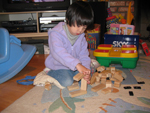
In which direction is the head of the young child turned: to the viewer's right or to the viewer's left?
to the viewer's right

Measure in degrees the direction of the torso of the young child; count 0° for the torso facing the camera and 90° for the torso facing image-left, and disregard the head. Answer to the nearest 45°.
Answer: approximately 315°

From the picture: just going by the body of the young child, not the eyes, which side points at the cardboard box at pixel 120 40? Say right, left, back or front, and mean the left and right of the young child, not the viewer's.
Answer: left

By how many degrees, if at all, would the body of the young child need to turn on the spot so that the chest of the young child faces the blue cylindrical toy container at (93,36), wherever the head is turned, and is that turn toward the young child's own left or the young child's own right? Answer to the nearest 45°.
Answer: approximately 135° to the young child's own left
